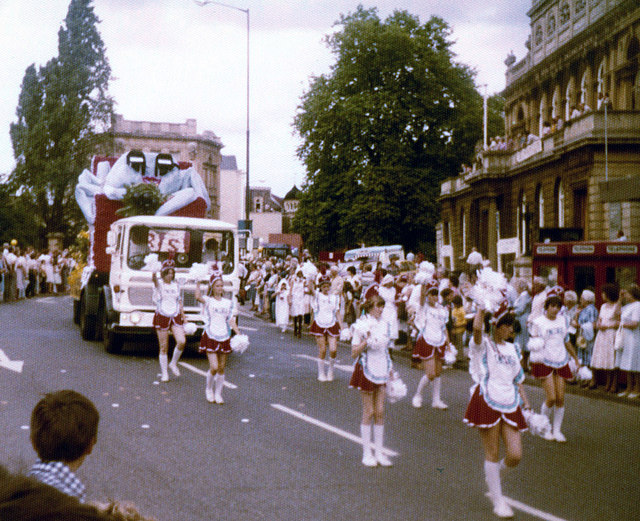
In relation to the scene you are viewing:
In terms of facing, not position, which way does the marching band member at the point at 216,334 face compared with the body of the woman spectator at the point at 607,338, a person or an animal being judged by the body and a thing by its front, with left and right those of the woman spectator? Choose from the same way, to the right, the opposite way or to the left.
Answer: to the left

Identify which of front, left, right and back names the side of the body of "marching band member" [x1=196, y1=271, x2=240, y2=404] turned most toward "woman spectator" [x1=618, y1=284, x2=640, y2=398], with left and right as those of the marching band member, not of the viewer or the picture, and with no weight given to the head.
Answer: left

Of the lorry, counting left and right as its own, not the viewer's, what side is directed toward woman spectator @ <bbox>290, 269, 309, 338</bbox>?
left

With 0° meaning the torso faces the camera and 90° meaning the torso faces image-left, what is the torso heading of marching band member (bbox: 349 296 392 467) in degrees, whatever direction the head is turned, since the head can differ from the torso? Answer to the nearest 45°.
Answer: approximately 315°

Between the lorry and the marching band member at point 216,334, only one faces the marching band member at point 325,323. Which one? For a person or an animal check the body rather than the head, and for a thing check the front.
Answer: the lorry

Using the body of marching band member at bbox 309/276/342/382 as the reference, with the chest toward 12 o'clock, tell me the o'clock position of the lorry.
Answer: The lorry is roughly at 4 o'clock from the marching band member.

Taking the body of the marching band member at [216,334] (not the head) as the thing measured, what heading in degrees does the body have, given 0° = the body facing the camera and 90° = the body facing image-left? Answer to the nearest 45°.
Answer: approximately 0°

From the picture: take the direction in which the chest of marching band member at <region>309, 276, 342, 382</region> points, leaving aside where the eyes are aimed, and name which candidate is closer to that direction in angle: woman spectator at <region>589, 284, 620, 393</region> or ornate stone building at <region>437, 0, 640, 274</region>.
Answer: the woman spectator

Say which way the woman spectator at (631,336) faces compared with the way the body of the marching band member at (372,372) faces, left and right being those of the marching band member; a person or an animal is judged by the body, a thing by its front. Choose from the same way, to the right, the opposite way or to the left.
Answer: to the right

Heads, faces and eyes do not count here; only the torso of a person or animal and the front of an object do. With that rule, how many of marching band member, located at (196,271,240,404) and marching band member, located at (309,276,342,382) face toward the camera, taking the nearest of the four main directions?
2
